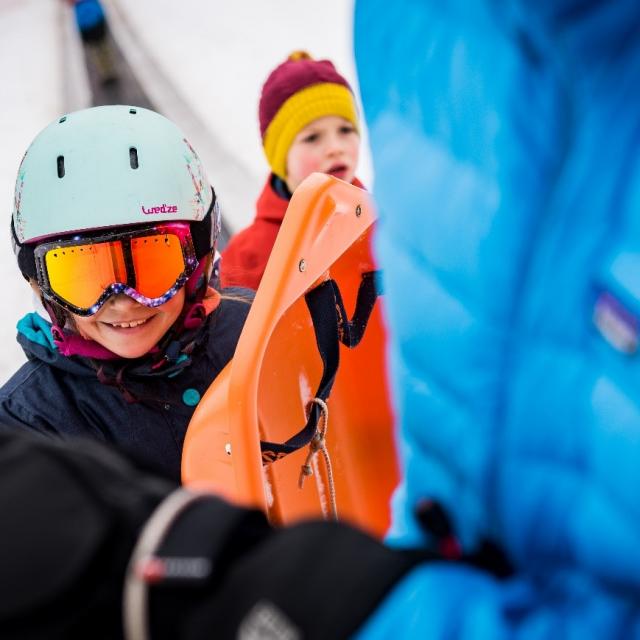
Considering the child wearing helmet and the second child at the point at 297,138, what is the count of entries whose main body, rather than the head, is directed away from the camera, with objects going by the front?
0

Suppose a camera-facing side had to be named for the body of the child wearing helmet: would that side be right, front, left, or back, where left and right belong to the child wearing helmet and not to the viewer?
front

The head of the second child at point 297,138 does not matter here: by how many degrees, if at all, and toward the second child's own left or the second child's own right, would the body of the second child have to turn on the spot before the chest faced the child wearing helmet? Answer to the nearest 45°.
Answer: approximately 45° to the second child's own right

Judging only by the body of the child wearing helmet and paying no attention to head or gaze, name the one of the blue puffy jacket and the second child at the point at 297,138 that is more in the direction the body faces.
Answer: the blue puffy jacket

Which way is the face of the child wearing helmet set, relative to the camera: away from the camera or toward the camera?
toward the camera

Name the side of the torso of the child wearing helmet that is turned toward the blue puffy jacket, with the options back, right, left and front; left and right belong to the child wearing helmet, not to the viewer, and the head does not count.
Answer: front

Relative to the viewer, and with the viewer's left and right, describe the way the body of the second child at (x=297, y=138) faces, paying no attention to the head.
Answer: facing the viewer and to the right of the viewer
